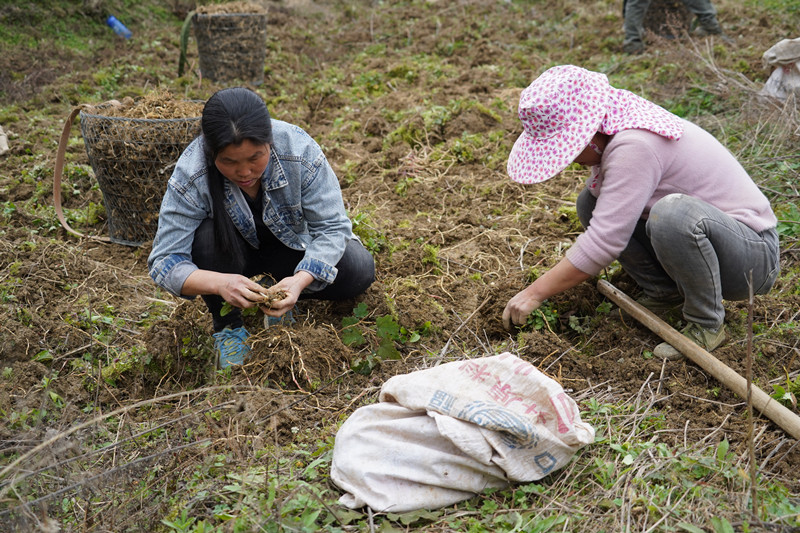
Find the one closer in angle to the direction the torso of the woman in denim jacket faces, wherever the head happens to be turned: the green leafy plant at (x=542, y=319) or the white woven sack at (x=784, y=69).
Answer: the green leafy plant

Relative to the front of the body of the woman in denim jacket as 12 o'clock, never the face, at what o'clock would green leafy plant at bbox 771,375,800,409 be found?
The green leafy plant is roughly at 10 o'clock from the woman in denim jacket.

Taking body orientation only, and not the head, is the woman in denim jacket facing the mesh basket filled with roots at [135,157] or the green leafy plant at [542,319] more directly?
the green leafy plant

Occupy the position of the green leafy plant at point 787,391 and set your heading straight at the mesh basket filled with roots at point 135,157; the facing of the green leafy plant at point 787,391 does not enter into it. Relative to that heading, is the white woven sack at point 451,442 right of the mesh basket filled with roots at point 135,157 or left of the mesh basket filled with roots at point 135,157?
left

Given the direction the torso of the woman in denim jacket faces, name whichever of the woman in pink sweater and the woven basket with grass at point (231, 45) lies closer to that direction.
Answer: the woman in pink sweater

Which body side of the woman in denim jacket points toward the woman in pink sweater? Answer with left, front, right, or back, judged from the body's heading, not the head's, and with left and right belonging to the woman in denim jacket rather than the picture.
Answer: left

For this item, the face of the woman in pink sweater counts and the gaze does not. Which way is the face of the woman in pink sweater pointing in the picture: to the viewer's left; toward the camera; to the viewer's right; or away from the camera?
to the viewer's left

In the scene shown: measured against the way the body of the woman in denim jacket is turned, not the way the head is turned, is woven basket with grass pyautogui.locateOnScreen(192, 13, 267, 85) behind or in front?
behind

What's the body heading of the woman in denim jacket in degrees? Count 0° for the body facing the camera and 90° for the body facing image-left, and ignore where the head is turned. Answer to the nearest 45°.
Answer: approximately 0°

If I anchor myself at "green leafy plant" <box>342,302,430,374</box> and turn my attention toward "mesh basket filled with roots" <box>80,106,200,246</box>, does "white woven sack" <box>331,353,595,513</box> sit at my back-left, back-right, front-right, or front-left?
back-left

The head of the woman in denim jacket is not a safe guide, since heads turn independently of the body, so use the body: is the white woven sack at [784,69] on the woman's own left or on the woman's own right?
on the woman's own left
